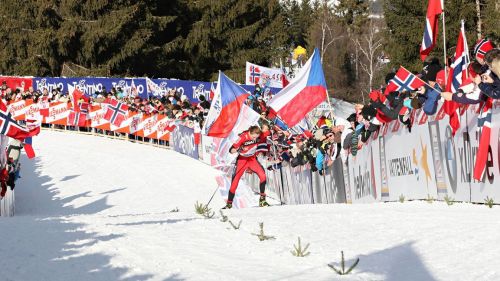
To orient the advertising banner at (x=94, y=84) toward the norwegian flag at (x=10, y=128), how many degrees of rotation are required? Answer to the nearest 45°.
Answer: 0° — it already faces it

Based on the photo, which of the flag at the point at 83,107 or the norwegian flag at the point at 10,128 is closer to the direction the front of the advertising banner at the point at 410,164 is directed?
the norwegian flag

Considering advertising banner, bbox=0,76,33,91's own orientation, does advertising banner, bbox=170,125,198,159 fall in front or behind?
in front

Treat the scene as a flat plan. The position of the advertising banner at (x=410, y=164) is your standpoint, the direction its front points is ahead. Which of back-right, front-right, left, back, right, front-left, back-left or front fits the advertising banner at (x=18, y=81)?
right

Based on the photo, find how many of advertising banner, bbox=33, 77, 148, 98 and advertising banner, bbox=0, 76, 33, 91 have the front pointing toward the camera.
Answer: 2

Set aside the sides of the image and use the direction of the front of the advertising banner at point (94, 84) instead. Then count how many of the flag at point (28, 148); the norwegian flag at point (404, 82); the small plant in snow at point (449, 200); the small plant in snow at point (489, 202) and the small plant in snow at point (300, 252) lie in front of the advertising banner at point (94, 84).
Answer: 5

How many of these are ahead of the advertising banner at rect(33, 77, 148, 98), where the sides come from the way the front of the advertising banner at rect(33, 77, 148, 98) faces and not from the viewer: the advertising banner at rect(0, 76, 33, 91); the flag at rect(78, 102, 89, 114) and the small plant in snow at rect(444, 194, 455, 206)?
2

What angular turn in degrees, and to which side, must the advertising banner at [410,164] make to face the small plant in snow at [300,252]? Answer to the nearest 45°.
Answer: approximately 45° to its left

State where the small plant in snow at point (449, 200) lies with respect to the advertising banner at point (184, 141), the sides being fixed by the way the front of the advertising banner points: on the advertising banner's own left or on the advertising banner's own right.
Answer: on the advertising banner's own left
